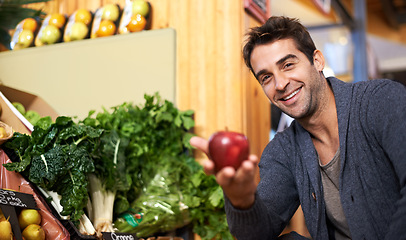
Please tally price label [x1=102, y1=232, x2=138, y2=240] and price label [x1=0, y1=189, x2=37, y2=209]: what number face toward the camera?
2

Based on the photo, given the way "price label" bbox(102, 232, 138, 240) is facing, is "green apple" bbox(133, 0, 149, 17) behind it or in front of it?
behind

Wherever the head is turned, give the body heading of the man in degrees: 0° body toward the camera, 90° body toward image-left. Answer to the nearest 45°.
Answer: approximately 45°

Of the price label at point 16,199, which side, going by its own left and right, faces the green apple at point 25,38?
back

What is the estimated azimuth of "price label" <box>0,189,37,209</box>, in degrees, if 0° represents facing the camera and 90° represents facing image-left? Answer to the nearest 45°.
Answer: approximately 0°

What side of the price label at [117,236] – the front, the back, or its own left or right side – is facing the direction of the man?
left

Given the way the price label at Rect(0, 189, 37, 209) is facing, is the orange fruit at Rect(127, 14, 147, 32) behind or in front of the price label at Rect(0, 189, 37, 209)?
behind
